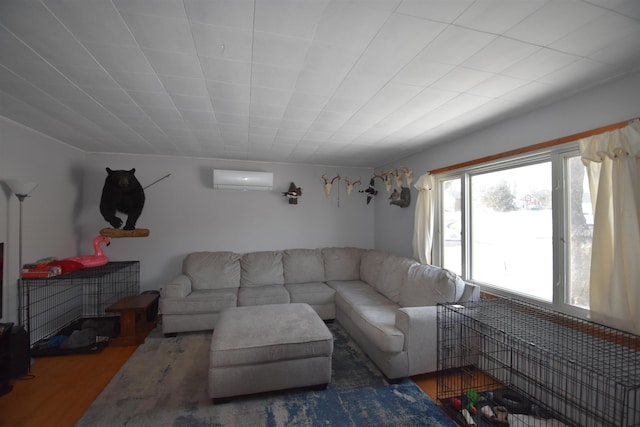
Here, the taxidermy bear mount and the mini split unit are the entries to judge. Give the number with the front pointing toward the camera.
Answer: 2

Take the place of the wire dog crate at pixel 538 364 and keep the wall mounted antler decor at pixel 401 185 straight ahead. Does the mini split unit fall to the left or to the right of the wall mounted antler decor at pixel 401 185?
left

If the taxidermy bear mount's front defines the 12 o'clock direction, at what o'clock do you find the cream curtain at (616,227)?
The cream curtain is roughly at 11 o'clock from the taxidermy bear mount.

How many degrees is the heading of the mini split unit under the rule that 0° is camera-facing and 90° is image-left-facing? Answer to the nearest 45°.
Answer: approximately 0°

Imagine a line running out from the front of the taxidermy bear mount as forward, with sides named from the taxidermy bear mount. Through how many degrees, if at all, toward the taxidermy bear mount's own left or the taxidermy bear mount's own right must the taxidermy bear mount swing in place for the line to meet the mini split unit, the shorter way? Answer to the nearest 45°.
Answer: approximately 90° to the taxidermy bear mount's own left
